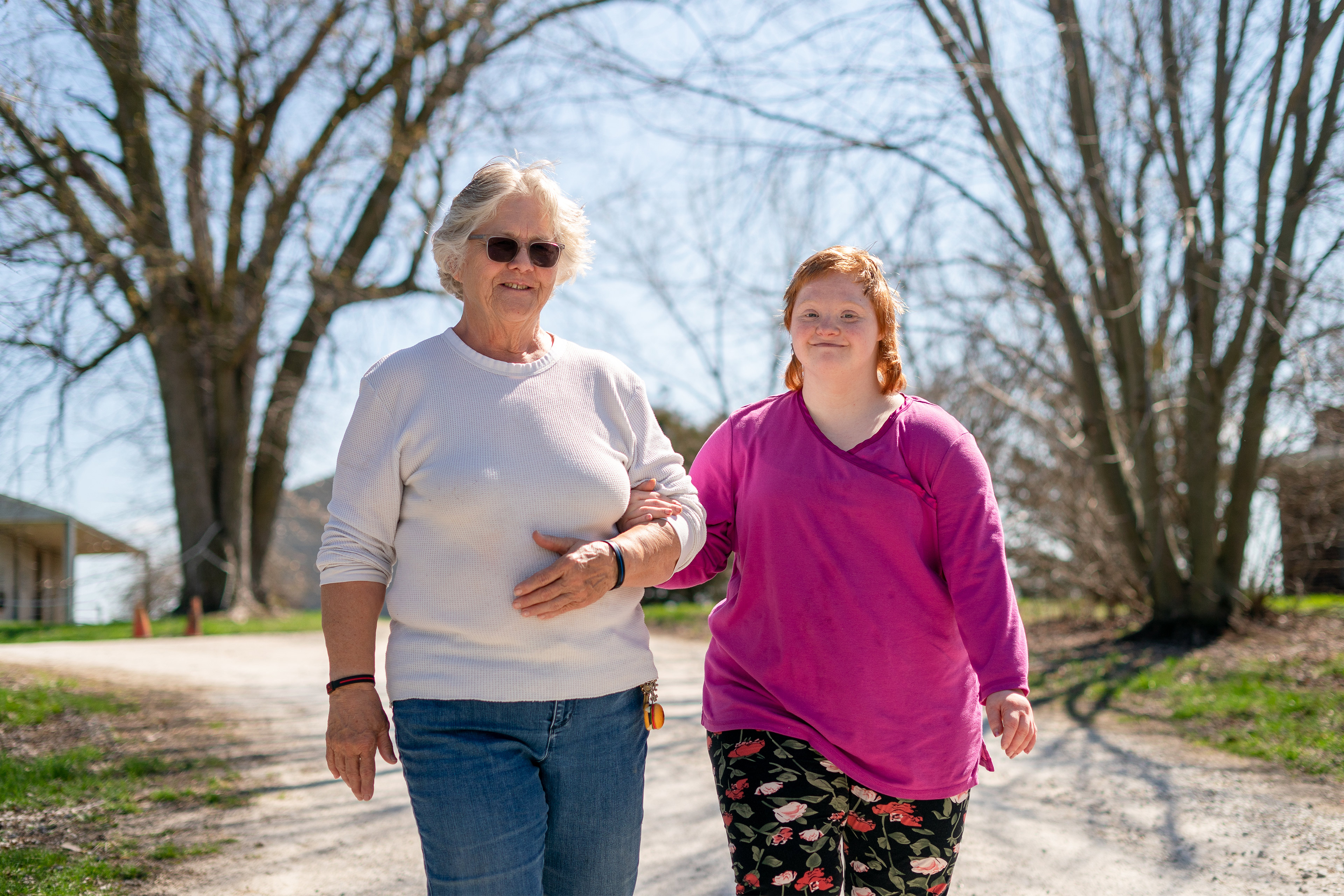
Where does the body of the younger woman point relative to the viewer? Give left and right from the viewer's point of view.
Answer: facing the viewer

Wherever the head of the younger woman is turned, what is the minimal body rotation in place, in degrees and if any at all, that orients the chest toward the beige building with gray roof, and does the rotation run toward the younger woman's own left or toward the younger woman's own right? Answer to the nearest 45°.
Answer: approximately 135° to the younger woman's own right

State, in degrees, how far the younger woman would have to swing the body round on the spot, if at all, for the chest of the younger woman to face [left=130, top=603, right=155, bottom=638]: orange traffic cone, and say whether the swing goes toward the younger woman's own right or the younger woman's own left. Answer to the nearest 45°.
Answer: approximately 135° to the younger woman's own right

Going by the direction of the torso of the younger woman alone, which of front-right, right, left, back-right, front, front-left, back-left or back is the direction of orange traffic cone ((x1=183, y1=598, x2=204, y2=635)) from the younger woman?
back-right

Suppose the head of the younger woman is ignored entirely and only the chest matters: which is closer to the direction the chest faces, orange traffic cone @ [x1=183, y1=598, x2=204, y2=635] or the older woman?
the older woman

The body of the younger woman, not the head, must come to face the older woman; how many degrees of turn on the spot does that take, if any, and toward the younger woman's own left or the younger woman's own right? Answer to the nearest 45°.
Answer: approximately 45° to the younger woman's own right

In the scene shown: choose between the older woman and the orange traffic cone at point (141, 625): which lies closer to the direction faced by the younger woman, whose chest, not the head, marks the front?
the older woman
